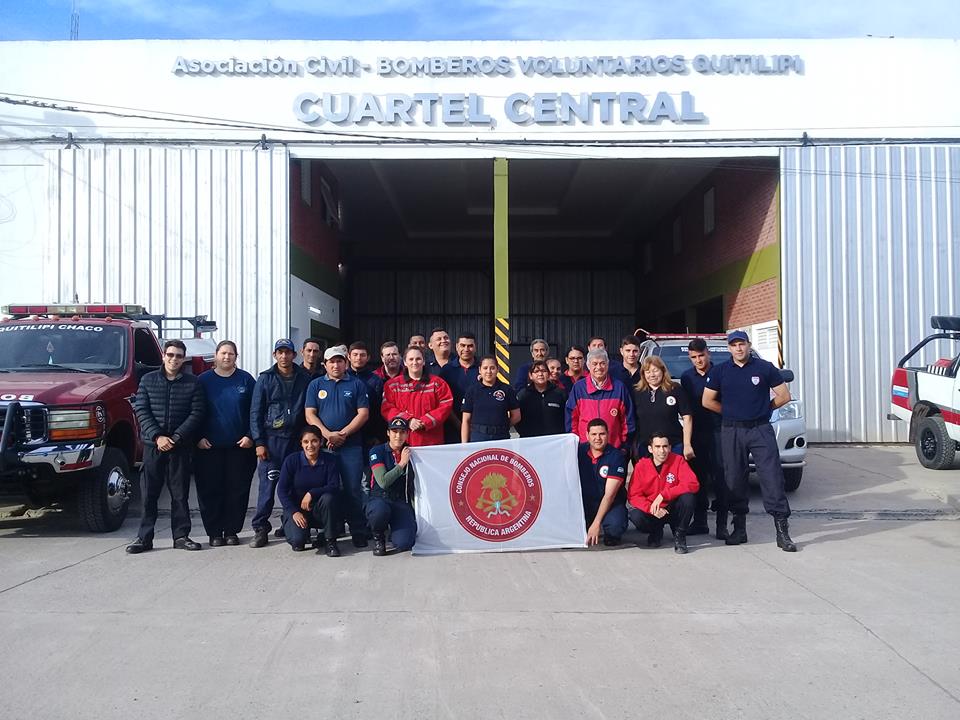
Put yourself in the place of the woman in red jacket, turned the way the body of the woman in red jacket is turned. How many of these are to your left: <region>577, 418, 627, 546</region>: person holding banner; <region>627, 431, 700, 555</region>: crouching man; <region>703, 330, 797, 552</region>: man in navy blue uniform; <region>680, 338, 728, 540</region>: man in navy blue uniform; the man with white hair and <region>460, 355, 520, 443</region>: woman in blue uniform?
6

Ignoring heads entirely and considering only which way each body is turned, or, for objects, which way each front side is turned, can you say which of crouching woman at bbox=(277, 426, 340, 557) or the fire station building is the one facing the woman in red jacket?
the fire station building

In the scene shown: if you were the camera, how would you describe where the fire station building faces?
facing the viewer

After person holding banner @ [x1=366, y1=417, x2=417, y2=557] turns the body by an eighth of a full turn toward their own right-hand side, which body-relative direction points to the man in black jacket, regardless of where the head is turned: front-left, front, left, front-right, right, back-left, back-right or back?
front-right

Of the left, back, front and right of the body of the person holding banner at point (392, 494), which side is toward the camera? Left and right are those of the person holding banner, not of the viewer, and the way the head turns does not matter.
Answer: front

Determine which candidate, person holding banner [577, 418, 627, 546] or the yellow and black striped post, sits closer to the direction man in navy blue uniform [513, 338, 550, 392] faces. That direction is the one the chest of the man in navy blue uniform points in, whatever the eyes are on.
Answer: the person holding banner

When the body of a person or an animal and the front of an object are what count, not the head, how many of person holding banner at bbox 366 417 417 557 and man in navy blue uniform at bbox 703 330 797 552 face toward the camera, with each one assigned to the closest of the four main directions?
2

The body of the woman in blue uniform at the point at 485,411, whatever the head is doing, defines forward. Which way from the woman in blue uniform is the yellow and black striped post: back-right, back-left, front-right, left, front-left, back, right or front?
back

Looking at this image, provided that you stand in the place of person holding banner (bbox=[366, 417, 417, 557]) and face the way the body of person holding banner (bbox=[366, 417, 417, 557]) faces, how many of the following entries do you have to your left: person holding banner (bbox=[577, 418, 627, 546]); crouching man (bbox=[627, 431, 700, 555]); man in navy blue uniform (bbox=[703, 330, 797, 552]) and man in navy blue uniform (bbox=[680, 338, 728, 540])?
4

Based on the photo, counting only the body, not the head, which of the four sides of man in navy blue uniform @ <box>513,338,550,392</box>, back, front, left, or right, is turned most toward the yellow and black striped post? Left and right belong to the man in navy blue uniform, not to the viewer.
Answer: back

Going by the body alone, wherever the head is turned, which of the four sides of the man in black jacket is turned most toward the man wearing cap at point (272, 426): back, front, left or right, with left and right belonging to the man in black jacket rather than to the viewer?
left
